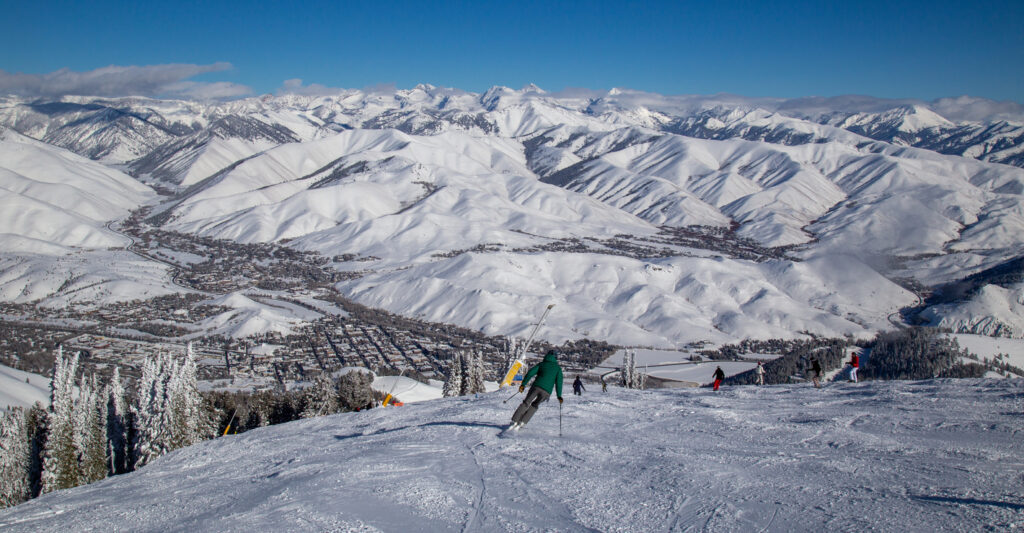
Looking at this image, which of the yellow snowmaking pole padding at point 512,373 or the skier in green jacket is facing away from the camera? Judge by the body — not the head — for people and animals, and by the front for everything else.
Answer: the skier in green jacket

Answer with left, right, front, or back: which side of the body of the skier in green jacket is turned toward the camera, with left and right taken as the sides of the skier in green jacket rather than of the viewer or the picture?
back

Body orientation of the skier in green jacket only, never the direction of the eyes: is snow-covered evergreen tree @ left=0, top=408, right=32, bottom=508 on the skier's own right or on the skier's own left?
on the skier's own left

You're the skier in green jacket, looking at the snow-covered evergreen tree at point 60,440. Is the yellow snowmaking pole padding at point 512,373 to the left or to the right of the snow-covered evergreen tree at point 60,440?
right

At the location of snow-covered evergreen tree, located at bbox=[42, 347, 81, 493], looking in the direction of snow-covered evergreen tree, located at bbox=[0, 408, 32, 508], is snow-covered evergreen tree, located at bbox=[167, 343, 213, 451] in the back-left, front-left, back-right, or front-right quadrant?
back-right

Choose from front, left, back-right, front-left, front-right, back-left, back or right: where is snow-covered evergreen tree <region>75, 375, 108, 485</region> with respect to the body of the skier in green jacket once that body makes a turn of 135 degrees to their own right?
back

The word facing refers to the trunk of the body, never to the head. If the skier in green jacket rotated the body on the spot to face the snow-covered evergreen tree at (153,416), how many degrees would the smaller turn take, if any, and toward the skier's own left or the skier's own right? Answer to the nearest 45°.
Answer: approximately 45° to the skier's own left
